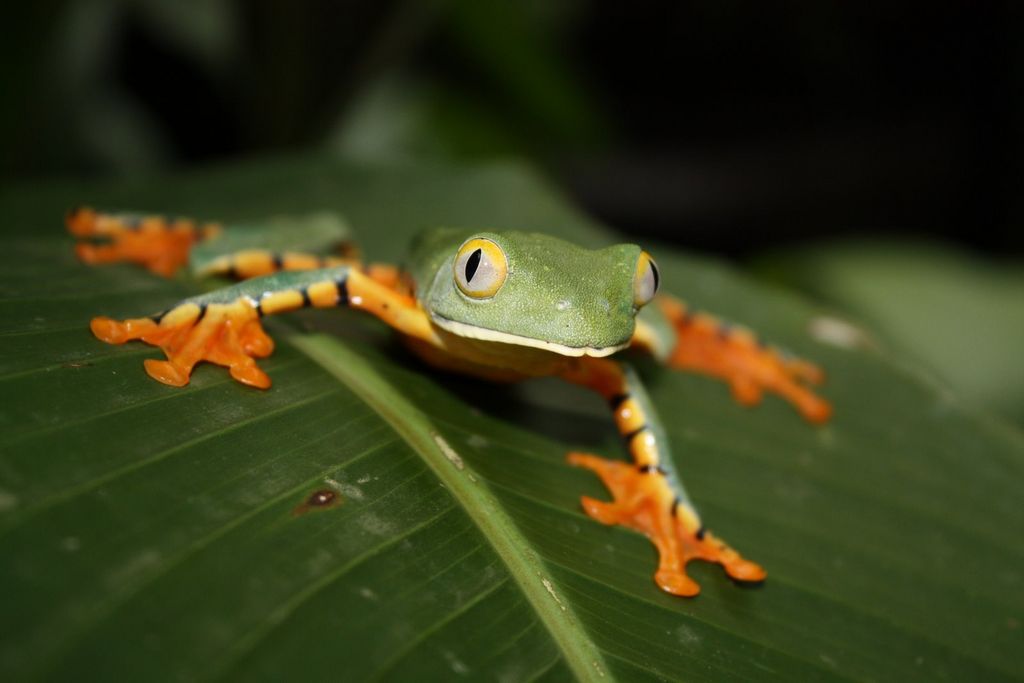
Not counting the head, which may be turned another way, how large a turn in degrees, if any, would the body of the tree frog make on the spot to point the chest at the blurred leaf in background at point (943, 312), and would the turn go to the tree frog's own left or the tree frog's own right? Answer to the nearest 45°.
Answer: approximately 90° to the tree frog's own left

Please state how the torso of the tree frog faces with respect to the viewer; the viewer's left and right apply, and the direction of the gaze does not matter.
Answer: facing the viewer and to the right of the viewer
